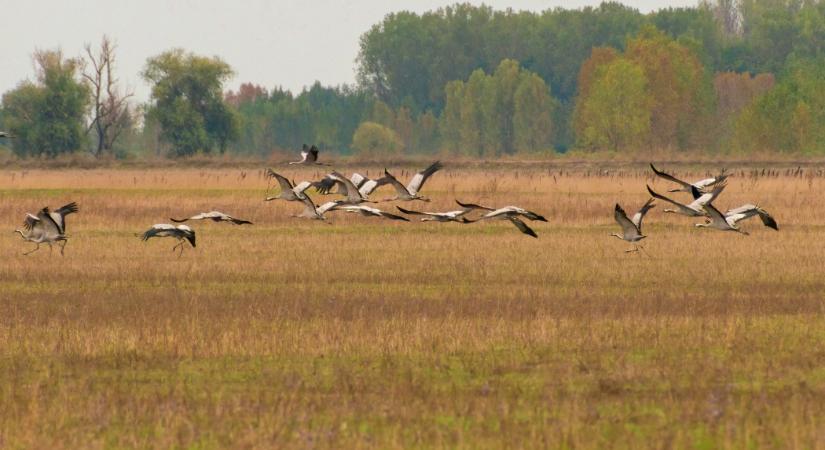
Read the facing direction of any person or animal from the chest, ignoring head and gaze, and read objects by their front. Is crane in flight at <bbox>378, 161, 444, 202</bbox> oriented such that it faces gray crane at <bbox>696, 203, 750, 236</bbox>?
no

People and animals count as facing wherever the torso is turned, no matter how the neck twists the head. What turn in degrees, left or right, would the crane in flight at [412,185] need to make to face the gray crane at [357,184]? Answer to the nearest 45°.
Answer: approximately 45° to its right

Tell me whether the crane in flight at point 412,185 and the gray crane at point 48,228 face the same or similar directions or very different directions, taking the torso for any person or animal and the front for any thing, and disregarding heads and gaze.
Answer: same or similar directions

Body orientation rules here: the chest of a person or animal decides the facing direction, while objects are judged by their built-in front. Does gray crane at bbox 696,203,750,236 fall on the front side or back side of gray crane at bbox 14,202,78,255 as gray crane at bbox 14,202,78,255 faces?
on the back side

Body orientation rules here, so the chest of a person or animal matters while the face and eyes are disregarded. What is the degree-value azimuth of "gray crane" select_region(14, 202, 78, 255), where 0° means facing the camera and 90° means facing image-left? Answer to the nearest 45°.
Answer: approximately 90°

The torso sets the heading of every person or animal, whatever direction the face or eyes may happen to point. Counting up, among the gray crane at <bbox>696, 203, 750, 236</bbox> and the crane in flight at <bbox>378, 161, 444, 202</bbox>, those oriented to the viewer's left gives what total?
2

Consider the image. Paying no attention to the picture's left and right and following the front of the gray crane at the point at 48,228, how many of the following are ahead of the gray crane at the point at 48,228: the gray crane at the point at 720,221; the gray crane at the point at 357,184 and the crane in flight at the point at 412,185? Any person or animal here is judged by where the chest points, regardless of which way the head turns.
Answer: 0

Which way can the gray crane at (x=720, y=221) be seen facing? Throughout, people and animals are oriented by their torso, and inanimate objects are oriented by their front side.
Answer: to the viewer's left

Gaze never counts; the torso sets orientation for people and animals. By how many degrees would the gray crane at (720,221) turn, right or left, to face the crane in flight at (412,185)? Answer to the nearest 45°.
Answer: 0° — it already faces it

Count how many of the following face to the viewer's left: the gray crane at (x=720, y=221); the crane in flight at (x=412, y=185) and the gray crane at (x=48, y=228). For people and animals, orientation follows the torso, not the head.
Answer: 3

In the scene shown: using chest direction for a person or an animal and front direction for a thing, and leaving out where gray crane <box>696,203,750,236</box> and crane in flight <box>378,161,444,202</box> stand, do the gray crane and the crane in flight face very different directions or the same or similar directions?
same or similar directions

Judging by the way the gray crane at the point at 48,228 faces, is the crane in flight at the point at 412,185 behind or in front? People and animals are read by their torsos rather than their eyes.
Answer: behind

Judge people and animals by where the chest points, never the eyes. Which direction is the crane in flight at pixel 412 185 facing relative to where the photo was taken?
to the viewer's left
